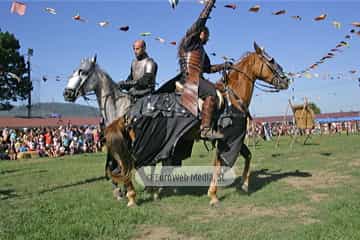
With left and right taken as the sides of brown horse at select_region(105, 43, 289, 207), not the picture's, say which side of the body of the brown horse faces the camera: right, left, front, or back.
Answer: right

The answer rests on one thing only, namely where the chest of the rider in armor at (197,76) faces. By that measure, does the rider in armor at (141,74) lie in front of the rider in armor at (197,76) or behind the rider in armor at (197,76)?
behind

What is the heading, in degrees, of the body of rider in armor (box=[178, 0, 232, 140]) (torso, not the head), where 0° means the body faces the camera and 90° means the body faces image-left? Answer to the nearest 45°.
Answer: approximately 270°
